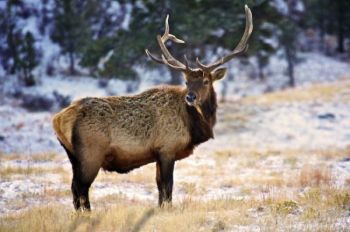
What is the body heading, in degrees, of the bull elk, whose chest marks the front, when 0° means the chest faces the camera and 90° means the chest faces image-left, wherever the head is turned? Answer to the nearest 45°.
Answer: approximately 270°

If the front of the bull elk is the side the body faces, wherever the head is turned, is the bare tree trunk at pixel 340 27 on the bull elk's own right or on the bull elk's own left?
on the bull elk's own left

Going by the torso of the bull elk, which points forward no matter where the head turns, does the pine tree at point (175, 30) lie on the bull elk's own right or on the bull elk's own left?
on the bull elk's own left

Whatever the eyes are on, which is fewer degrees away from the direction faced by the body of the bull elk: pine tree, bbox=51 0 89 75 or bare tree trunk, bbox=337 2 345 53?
the bare tree trunk

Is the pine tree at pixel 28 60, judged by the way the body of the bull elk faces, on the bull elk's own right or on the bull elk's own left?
on the bull elk's own left

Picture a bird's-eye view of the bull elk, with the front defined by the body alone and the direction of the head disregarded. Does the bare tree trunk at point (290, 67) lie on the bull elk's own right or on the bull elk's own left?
on the bull elk's own left

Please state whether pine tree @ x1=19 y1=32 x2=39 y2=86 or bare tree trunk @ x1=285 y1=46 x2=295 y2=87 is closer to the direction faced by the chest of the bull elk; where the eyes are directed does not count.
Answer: the bare tree trunk

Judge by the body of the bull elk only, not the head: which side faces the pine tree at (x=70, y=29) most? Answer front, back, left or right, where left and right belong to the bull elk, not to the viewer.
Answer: left
